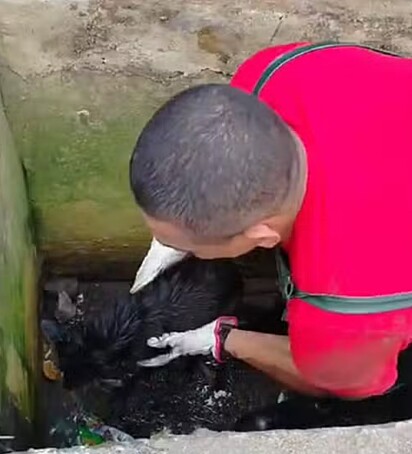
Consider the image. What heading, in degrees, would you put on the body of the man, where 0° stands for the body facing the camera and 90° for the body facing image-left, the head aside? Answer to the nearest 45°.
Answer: approximately 90°
